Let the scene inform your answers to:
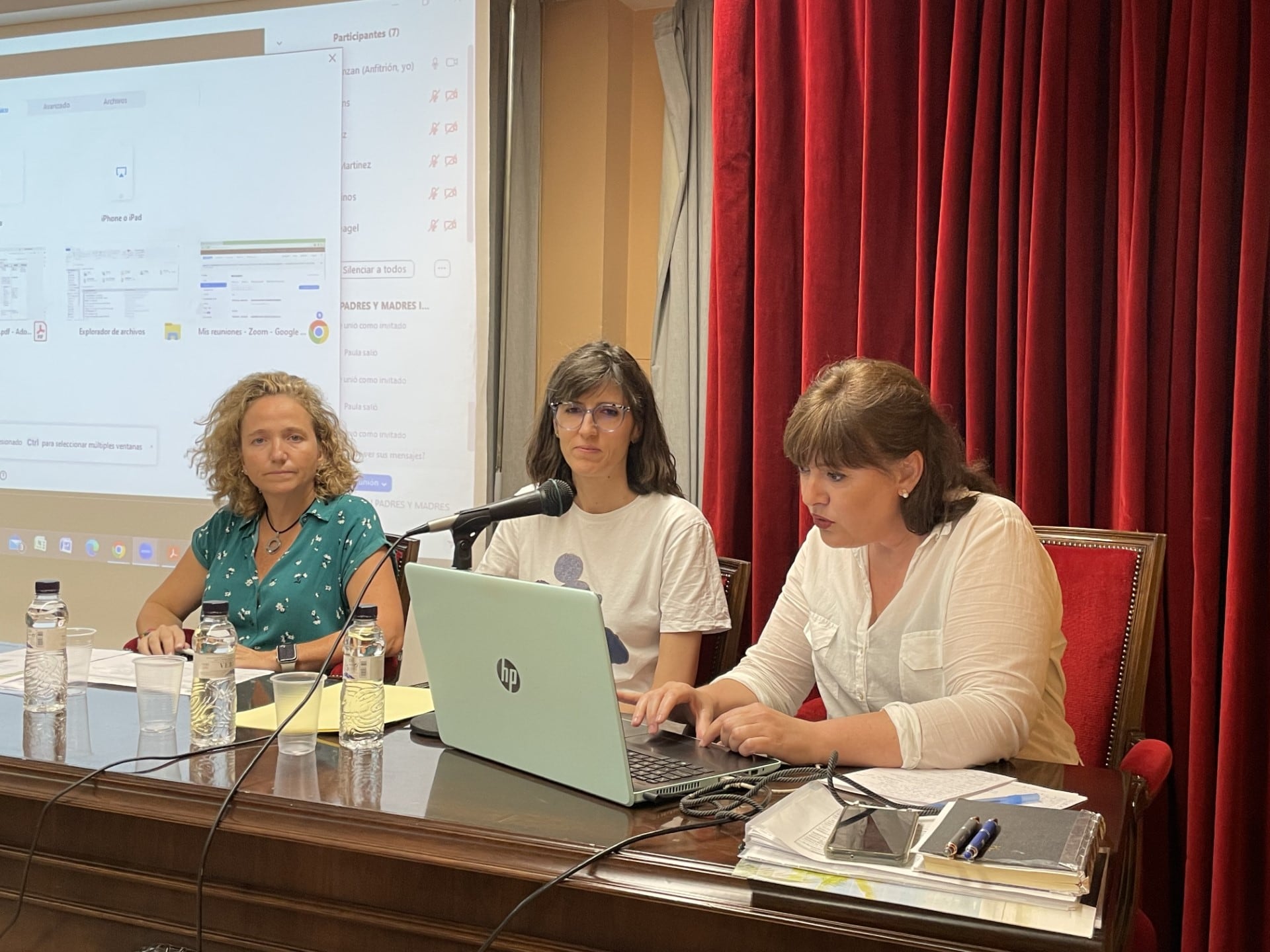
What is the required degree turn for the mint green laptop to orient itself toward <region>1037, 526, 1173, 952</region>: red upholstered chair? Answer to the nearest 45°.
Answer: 0° — it already faces it

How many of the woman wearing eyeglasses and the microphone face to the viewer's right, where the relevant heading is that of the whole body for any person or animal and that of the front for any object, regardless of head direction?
1

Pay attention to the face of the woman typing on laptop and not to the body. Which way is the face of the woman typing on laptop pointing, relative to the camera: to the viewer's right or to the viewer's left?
to the viewer's left

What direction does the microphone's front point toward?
to the viewer's right

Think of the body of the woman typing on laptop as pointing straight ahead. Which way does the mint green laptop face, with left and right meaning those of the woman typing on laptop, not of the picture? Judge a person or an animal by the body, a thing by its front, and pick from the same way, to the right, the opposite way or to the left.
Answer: the opposite way

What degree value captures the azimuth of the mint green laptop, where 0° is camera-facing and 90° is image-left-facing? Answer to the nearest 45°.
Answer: approximately 225°

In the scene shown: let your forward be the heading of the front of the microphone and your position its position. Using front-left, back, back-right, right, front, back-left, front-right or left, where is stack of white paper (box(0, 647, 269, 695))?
back-left

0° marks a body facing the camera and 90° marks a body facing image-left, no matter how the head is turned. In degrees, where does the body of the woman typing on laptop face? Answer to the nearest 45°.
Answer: approximately 45°

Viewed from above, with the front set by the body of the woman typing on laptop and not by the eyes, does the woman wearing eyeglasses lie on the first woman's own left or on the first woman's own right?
on the first woman's own right

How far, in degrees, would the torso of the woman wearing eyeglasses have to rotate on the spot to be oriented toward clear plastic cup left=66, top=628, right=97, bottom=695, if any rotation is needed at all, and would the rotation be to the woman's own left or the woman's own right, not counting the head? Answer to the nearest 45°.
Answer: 0° — they already face it
